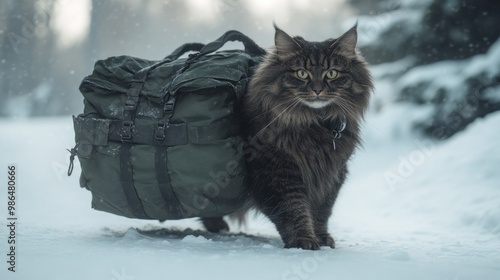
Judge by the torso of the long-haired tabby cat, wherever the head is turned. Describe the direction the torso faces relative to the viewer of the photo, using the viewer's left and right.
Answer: facing the viewer and to the right of the viewer
